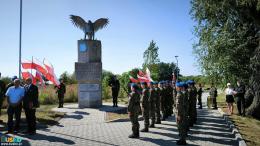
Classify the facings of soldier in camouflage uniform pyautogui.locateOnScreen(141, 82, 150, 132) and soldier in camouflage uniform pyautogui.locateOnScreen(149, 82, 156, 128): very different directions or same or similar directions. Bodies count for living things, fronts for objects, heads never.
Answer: same or similar directions

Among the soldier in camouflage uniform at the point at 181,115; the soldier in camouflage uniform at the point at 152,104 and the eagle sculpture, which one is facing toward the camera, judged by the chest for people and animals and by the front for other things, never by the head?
the eagle sculpture

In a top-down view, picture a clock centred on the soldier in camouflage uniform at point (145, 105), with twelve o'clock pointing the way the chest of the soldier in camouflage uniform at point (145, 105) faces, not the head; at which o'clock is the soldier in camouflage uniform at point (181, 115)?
the soldier in camouflage uniform at point (181, 115) is roughly at 8 o'clock from the soldier in camouflage uniform at point (145, 105).

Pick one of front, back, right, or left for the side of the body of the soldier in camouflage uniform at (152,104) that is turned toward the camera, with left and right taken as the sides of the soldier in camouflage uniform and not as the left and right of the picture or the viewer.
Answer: left

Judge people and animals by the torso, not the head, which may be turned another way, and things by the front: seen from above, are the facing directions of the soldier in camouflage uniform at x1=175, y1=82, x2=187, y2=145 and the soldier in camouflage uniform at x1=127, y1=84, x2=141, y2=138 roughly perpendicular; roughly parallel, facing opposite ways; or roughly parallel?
roughly parallel

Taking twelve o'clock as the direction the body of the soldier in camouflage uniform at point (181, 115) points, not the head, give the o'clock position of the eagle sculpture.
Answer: The eagle sculpture is roughly at 2 o'clock from the soldier in camouflage uniform.

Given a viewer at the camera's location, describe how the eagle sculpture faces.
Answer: facing the viewer

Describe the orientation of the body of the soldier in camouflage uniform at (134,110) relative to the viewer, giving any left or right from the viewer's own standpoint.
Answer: facing to the left of the viewer

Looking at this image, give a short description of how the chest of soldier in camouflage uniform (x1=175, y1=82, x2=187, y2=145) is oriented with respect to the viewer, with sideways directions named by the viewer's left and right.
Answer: facing to the left of the viewer

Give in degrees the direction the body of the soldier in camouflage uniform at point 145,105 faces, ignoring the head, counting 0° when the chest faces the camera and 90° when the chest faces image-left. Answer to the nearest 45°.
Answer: approximately 90°

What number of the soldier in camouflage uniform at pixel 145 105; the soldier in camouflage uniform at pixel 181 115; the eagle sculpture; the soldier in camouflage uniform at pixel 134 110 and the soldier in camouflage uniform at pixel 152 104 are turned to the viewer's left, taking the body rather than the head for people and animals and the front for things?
4

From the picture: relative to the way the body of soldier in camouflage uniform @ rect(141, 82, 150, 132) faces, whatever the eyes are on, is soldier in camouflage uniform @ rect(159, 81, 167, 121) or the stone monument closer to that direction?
the stone monument

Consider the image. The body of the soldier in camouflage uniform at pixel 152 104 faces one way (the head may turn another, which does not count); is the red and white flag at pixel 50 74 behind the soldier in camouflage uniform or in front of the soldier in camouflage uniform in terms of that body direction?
in front
